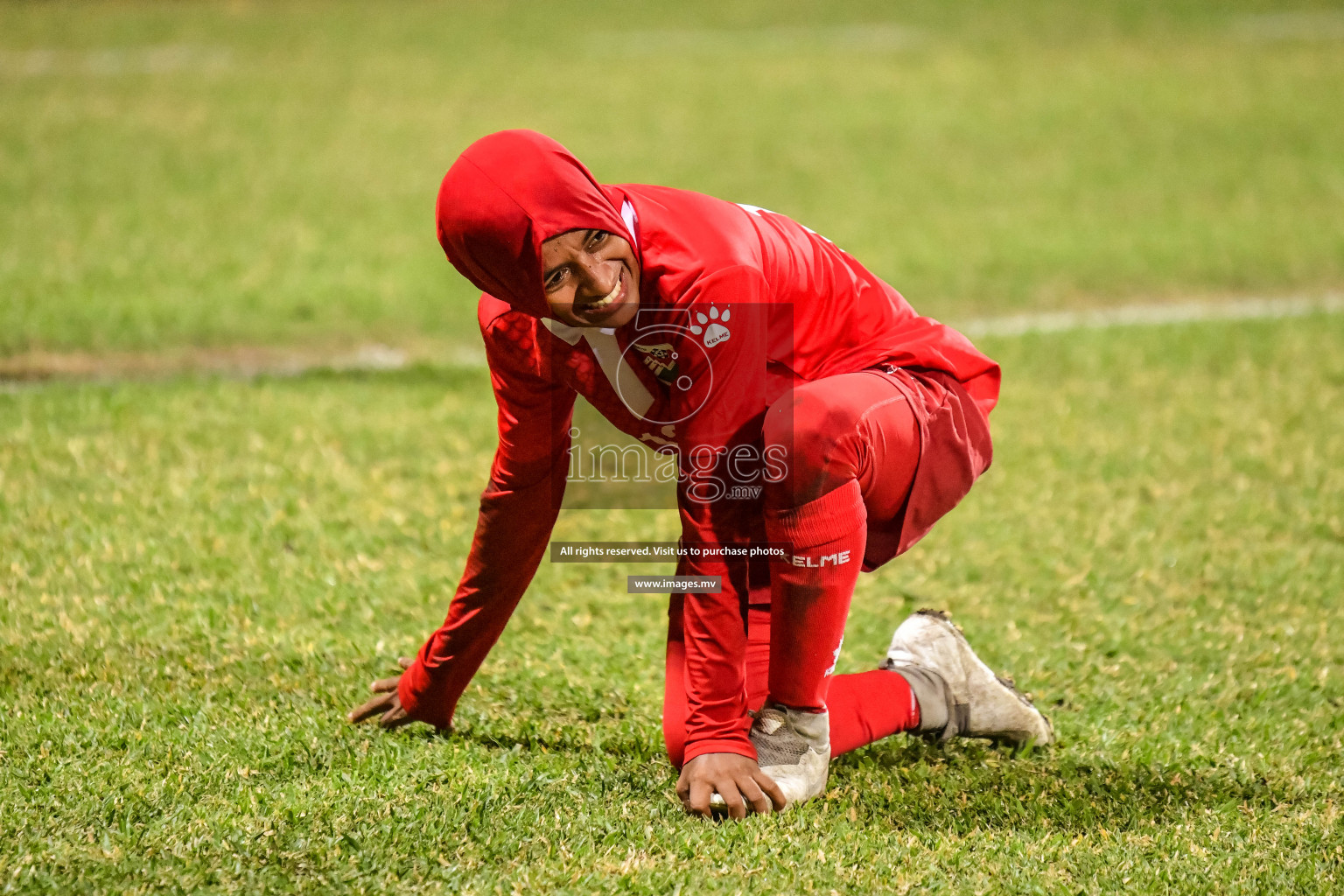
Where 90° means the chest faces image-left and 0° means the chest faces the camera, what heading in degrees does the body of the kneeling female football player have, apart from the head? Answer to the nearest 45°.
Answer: approximately 45°
